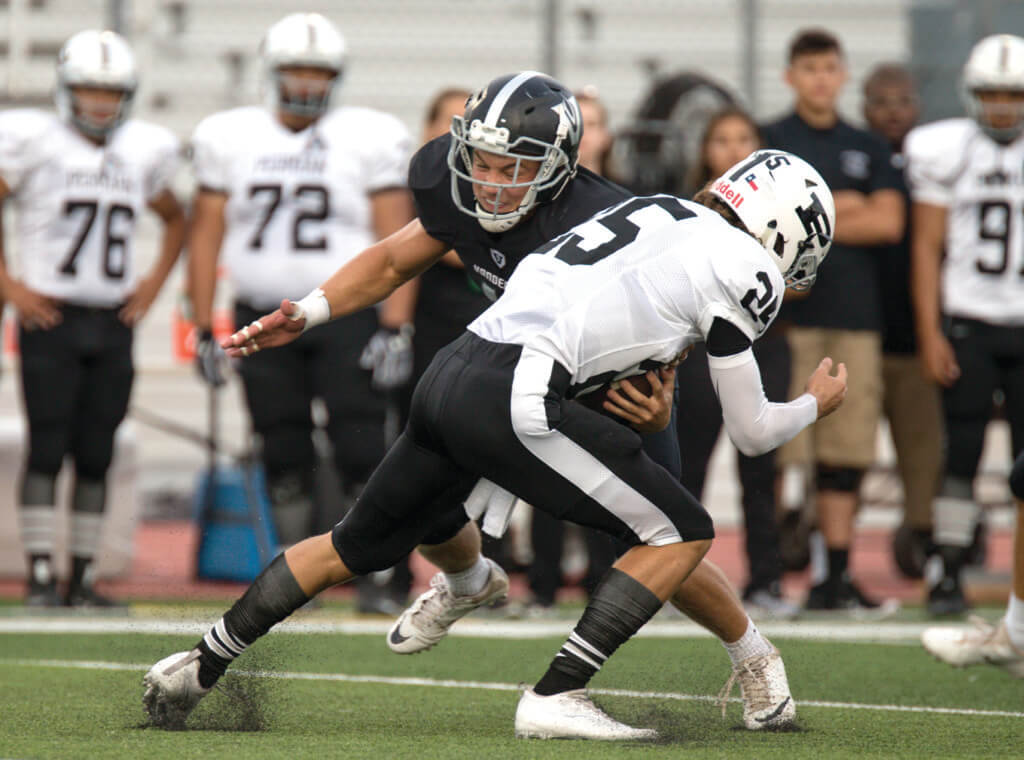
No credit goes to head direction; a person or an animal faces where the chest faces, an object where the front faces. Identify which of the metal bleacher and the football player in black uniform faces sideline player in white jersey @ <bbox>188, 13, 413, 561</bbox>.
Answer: the metal bleacher

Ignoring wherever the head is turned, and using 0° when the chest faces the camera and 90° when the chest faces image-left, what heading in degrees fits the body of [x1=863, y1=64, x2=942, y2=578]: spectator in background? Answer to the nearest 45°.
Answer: approximately 0°

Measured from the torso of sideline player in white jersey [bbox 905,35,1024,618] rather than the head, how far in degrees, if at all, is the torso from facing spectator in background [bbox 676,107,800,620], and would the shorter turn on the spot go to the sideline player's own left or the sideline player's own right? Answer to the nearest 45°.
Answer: approximately 45° to the sideline player's own right

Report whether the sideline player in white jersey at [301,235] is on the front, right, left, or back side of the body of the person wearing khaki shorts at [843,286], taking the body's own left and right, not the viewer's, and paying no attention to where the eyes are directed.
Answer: right

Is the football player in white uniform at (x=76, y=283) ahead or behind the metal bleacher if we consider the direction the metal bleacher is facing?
ahead

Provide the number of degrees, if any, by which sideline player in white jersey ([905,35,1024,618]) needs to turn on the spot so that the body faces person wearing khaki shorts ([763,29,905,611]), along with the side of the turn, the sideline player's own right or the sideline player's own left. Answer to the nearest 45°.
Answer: approximately 90° to the sideline player's own right

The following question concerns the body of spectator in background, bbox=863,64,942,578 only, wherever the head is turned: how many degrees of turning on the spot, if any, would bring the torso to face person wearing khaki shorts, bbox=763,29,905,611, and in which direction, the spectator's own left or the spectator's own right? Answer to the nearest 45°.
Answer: approximately 45° to the spectator's own right

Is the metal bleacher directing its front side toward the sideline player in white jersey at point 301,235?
yes

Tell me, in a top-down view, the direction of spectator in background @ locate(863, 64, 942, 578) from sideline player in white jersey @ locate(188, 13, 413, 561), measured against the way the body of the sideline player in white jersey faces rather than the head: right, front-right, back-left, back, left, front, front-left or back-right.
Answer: left

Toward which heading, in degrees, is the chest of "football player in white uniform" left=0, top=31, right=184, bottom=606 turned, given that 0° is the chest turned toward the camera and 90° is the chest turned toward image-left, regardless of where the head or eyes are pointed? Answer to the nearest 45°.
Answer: approximately 0°

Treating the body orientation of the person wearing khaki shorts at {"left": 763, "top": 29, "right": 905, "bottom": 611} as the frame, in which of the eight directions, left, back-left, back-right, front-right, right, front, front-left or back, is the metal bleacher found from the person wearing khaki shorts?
back-right
